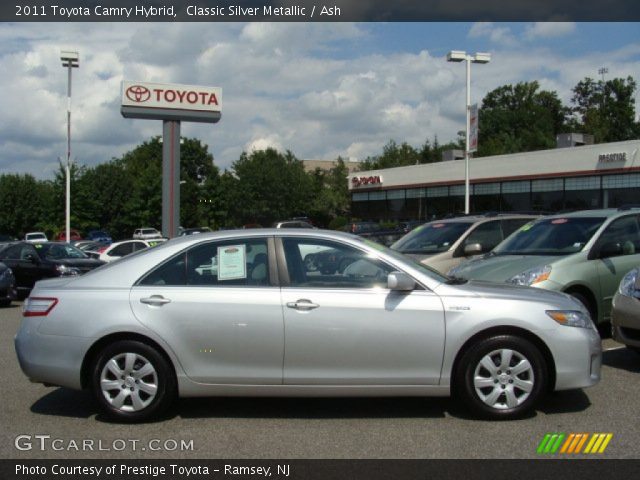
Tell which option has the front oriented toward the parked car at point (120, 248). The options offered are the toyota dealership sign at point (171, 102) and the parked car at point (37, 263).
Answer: the toyota dealership sign

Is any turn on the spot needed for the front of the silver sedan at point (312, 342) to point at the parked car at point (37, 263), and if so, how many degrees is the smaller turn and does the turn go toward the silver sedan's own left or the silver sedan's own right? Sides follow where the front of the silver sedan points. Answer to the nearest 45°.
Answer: approximately 135° to the silver sedan's own left

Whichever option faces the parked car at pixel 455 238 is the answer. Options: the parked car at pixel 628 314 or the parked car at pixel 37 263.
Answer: the parked car at pixel 37 263

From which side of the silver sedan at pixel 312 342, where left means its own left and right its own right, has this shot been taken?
right

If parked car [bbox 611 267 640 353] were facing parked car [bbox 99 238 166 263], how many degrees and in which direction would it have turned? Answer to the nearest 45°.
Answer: approximately 90° to its right

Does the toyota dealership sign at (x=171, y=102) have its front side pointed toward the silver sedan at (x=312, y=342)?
yes

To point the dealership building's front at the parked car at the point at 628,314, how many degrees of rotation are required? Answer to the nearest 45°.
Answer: approximately 45° to its left

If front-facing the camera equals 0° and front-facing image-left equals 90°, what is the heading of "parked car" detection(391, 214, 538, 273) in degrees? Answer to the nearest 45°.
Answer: approximately 45°

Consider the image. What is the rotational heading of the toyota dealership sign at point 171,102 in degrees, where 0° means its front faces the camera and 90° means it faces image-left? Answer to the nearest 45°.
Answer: approximately 0°
